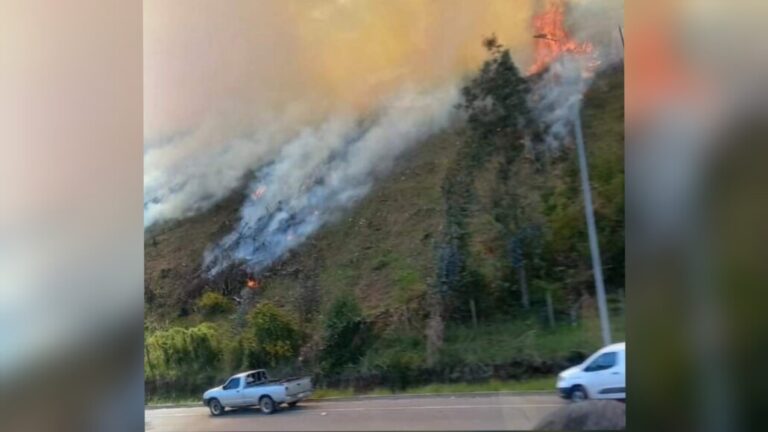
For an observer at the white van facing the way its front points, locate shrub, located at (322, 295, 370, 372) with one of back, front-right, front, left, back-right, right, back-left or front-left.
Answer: front

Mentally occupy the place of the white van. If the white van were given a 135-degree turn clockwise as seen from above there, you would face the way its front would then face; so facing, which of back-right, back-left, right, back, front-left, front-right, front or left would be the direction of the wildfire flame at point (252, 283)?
back-left

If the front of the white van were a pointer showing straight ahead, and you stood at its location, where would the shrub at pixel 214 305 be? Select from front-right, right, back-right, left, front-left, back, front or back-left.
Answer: front

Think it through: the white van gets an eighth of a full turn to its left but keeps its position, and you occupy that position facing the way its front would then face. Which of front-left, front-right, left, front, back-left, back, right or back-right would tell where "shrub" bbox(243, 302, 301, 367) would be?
front-right

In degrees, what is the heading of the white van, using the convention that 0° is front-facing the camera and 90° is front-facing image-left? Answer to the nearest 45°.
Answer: approximately 90°
